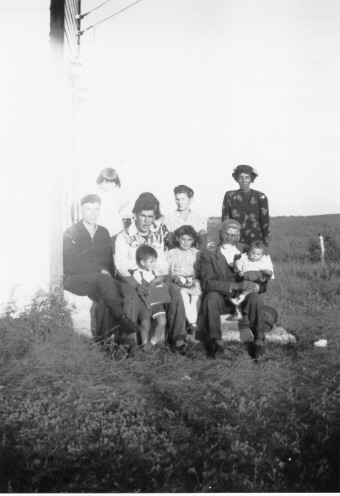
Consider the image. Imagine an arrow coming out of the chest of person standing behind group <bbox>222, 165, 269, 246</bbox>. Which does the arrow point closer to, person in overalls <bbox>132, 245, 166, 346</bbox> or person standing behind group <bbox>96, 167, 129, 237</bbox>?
the person in overalls

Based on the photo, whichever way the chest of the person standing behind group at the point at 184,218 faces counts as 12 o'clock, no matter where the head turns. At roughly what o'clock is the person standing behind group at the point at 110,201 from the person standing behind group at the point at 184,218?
the person standing behind group at the point at 110,201 is roughly at 4 o'clock from the person standing behind group at the point at 184,218.

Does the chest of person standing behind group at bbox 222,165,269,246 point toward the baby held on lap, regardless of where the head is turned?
yes

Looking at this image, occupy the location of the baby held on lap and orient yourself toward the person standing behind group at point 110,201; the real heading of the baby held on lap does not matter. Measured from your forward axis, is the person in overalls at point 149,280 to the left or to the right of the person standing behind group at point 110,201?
left

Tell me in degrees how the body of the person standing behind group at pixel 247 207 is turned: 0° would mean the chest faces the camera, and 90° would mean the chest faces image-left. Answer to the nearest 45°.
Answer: approximately 0°
